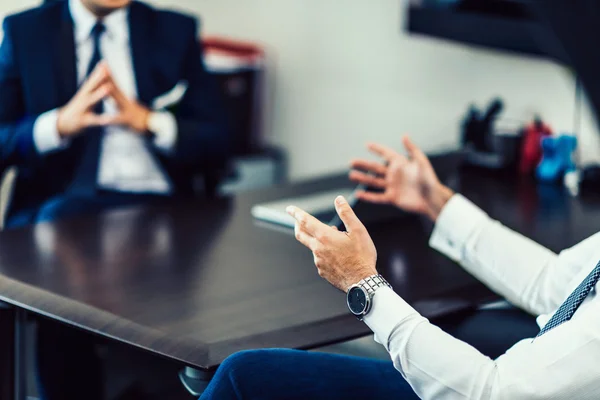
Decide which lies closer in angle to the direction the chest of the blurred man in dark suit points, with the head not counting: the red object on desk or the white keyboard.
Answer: the white keyboard

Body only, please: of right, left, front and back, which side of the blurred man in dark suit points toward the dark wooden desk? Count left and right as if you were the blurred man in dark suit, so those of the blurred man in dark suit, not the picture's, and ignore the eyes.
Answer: front

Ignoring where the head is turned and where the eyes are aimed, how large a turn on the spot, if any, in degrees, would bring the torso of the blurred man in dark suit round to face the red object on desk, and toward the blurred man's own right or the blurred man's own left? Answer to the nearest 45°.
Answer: approximately 90° to the blurred man's own left

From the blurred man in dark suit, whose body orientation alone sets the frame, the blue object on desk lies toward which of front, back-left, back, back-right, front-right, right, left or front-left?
left

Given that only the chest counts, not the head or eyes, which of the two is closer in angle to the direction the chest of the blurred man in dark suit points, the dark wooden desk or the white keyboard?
the dark wooden desk

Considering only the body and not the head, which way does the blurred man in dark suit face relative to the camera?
toward the camera

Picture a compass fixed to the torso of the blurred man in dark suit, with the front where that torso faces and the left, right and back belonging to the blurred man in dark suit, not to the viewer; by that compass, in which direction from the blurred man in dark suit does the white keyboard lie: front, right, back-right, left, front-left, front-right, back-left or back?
front-left
